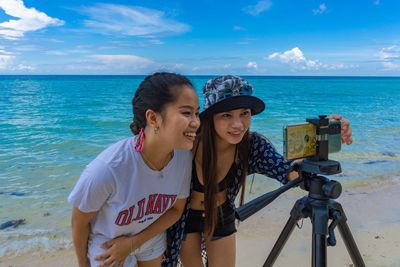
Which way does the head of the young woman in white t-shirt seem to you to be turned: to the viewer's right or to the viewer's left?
to the viewer's right

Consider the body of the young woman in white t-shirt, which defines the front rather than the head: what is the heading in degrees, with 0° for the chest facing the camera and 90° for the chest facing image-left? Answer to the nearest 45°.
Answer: approximately 315°
